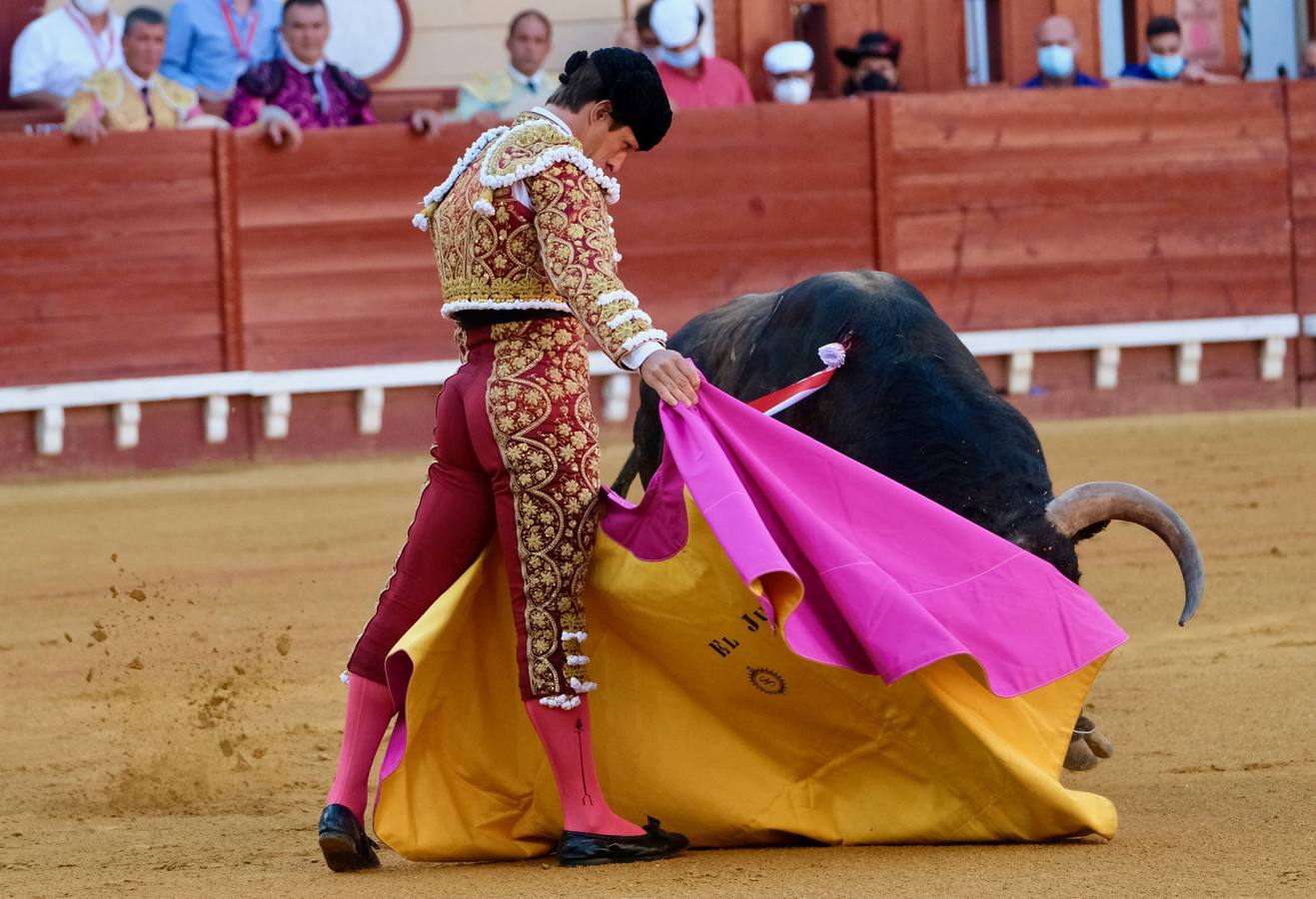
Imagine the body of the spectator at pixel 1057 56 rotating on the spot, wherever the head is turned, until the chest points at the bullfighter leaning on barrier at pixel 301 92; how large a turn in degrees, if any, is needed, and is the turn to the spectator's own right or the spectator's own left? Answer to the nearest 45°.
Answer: approximately 45° to the spectator's own right

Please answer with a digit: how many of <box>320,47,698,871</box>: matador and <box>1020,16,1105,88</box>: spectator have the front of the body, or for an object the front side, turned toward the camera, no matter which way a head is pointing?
1

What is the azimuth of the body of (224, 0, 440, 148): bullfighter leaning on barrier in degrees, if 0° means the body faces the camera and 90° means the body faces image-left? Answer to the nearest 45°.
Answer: approximately 0°

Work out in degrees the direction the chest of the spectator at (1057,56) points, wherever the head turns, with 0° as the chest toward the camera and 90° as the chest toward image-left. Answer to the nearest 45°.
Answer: approximately 0°

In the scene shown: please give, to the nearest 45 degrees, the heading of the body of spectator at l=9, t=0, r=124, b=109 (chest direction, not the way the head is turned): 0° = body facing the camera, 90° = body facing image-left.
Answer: approximately 315°

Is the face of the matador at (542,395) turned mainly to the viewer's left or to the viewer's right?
to the viewer's right

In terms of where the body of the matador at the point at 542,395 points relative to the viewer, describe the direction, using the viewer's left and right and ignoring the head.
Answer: facing away from the viewer and to the right of the viewer

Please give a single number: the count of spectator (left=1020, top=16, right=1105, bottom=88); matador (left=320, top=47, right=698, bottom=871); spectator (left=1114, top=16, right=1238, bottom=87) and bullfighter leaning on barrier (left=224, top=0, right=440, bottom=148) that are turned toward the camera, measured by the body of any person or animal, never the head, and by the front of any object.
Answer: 3

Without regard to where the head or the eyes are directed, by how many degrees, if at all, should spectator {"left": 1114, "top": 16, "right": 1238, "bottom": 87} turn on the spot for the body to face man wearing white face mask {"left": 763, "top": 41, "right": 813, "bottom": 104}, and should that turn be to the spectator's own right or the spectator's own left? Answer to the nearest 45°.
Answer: approximately 45° to the spectator's own right
